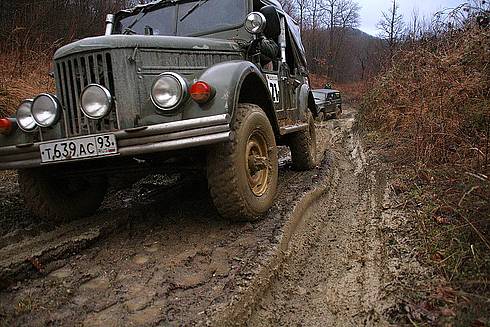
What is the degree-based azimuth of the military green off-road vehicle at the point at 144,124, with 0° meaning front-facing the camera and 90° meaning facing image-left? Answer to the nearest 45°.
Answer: approximately 45°

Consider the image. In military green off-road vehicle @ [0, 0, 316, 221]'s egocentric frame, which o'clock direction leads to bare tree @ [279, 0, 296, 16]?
The bare tree is roughly at 5 o'clock from the military green off-road vehicle.

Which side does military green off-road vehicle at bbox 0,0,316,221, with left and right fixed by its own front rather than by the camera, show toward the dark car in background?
back
